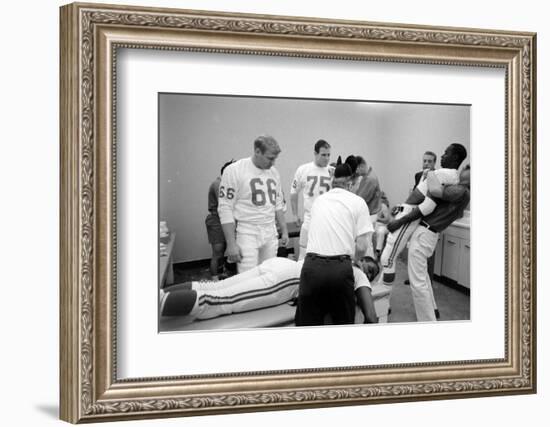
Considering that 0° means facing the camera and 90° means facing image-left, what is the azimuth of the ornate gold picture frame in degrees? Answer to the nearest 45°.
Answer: approximately 315°
